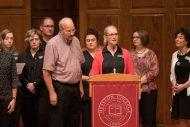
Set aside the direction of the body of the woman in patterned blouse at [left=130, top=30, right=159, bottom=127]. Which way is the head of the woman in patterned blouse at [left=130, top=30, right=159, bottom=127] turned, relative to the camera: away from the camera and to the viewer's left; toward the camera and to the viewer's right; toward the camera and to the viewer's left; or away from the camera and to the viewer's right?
toward the camera and to the viewer's left

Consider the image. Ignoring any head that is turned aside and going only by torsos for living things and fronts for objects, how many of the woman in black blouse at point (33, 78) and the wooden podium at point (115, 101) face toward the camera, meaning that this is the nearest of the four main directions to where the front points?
2

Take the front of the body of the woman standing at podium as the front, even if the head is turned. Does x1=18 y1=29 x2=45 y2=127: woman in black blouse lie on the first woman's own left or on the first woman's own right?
on the first woman's own right

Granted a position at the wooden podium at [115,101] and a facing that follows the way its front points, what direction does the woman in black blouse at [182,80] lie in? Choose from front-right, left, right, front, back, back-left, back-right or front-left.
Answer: back-left

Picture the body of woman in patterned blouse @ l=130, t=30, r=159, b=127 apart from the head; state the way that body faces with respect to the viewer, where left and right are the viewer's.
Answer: facing the viewer and to the left of the viewer

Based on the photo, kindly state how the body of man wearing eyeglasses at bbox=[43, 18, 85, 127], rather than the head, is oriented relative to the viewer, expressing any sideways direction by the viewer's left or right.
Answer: facing the viewer and to the right of the viewer

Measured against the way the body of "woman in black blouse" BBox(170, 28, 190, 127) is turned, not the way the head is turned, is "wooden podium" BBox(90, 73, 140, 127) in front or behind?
in front

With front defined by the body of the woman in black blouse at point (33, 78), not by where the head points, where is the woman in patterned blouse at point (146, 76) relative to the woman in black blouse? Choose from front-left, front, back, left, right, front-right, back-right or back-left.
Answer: left

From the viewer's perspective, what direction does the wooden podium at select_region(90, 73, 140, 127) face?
toward the camera

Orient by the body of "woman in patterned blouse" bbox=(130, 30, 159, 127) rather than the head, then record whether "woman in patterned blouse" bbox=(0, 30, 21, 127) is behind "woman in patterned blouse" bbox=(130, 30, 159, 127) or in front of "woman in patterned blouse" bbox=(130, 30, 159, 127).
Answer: in front

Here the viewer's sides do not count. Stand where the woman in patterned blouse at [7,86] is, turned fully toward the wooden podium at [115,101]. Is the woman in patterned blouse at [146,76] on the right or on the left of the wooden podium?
left

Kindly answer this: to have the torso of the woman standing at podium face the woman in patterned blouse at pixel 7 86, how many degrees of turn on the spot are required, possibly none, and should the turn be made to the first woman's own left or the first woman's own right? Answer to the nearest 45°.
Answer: approximately 90° to the first woman's own right
